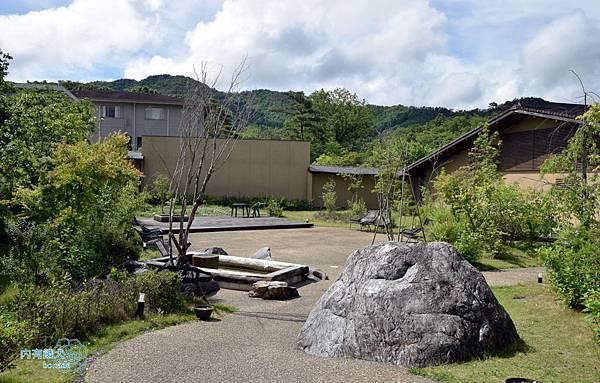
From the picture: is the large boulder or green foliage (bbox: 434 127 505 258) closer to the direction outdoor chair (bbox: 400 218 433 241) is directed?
the large boulder

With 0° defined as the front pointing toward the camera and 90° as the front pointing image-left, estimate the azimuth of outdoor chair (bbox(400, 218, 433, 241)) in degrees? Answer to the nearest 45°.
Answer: approximately 90°

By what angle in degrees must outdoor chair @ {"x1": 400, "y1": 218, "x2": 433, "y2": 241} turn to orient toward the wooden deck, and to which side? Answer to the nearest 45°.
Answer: approximately 45° to its right

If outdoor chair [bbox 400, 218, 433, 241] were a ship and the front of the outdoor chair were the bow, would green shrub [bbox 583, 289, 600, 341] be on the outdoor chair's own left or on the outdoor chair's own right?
on the outdoor chair's own left

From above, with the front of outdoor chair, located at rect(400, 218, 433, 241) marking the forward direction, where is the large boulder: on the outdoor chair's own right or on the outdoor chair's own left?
on the outdoor chair's own left
